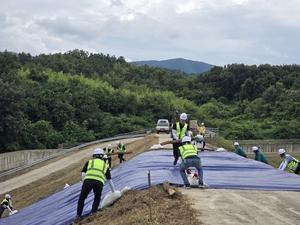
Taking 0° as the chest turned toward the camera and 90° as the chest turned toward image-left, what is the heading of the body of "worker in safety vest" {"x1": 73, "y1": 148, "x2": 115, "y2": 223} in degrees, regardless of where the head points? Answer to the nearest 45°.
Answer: approximately 225°

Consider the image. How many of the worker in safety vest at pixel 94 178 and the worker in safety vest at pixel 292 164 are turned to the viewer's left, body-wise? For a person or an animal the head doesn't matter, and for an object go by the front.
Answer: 1

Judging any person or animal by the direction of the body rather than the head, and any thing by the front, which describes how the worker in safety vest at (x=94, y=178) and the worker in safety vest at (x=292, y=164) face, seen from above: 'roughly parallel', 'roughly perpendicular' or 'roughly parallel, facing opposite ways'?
roughly perpendicular

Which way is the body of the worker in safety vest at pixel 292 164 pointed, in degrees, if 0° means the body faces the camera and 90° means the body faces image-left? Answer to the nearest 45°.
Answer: approximately 90°

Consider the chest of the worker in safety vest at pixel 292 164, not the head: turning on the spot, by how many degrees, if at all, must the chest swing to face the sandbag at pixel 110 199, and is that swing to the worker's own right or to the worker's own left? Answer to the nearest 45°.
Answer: approximately 45° to the worker's own left
